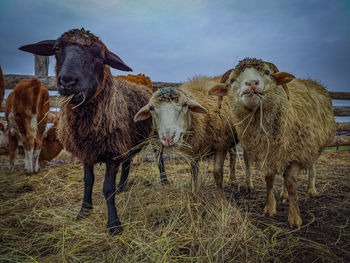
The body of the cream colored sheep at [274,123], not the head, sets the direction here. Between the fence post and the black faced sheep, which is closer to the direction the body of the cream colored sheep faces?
the black faced sheep

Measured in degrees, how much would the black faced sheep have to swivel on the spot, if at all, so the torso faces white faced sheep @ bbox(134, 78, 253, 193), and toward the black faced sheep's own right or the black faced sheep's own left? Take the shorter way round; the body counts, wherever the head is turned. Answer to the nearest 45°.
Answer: approximately 135° to the black faced sheep's own left

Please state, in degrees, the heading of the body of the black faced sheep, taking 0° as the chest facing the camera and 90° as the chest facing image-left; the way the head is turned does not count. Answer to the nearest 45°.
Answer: approximately 45°

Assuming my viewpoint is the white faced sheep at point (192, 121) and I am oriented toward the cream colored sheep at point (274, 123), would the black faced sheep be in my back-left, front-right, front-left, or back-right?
back-right

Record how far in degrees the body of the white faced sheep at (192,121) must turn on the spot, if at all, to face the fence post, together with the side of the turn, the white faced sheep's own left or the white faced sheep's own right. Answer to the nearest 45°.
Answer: approximately 90° to the white faced sheep's own right

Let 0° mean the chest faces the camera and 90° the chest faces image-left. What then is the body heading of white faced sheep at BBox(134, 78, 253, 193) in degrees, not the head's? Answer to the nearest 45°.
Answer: approximately 45°

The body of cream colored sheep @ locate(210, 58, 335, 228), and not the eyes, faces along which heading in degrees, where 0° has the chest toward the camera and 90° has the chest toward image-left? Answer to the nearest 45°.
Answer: approximately 45°

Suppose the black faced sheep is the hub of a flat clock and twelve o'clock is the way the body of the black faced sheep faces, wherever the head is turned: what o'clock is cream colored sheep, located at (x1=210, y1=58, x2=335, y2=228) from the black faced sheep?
The cream colored sheep is roughly at 8 o'clock from the black faced sheep.
